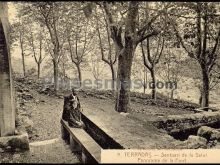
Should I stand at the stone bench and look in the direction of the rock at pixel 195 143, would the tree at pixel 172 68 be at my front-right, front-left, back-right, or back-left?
front-left

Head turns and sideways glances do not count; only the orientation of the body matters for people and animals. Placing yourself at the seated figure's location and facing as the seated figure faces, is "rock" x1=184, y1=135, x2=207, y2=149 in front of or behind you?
in front

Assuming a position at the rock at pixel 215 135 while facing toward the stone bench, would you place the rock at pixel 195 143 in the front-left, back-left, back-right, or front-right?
front-left

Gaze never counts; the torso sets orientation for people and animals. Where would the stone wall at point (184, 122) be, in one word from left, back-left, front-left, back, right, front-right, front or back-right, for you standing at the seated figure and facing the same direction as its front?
front-left

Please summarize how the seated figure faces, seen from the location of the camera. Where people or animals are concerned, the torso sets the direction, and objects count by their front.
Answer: facing the viewer and to the right of the viewer

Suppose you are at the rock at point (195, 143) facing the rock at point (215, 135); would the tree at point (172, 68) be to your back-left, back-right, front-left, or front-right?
front-left

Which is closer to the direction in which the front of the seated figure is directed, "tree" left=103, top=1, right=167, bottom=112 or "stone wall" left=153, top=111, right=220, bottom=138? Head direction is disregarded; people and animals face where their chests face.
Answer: the stone wall

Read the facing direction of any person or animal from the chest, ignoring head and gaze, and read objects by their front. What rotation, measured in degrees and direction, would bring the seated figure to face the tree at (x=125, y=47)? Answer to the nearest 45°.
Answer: approximately 90° to its left

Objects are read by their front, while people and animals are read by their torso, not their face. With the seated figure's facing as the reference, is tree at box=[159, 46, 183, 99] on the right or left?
on its left

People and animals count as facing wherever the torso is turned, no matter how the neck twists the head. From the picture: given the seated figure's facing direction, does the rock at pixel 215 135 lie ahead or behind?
ahead

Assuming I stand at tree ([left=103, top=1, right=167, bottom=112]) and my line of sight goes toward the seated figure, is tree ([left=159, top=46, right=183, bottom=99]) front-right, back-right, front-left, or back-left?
back-right
